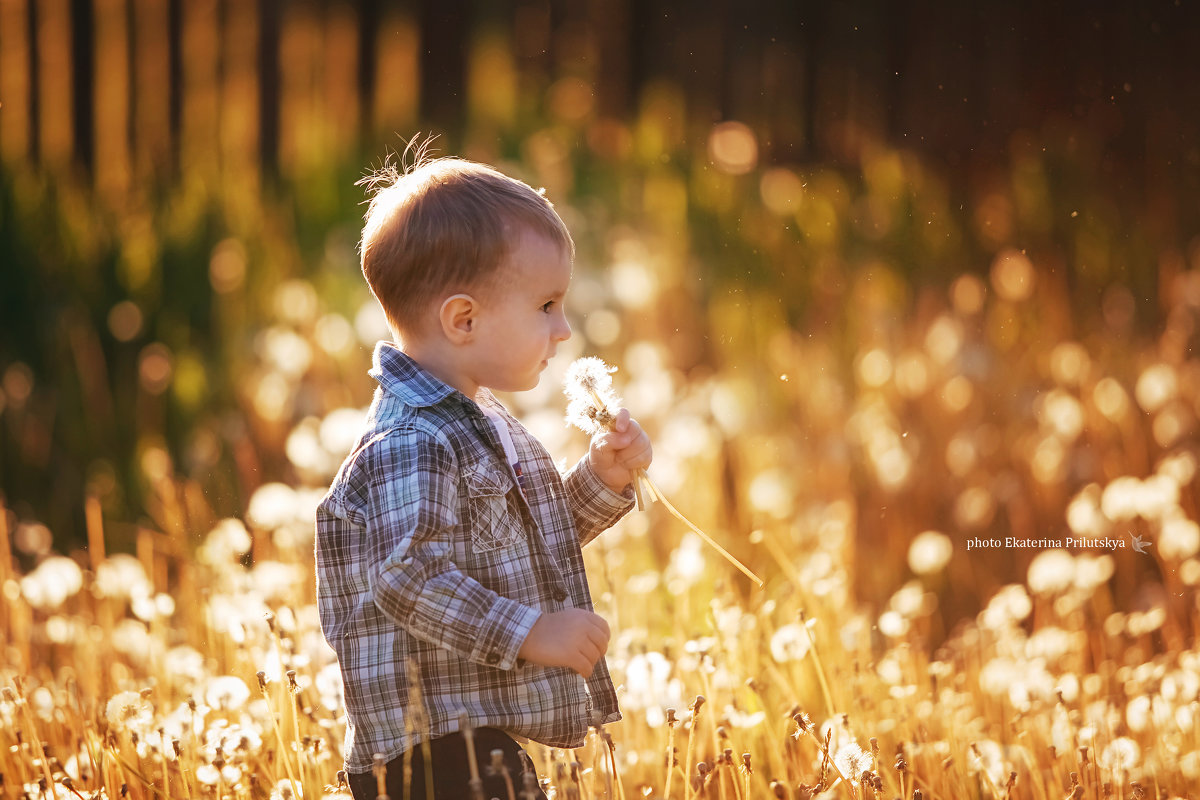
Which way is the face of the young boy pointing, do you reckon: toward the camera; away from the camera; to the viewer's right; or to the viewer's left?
to the viewer's right

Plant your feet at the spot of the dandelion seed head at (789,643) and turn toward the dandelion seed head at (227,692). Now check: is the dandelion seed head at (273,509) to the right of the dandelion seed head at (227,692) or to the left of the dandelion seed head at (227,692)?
right

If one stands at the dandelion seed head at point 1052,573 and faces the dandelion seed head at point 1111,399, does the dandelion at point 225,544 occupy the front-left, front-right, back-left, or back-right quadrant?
back-left

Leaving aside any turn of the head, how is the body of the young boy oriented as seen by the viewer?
to the viewer's right

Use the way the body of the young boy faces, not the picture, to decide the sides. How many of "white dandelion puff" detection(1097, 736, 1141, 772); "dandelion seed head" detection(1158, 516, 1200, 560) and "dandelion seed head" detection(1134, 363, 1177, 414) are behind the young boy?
0

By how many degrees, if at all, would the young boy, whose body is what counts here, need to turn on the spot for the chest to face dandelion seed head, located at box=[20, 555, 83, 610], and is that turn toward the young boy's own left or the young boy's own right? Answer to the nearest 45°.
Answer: approximately 135° to the young boy's own left

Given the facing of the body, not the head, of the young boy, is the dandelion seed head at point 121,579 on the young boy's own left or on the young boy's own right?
on the young boy's own left

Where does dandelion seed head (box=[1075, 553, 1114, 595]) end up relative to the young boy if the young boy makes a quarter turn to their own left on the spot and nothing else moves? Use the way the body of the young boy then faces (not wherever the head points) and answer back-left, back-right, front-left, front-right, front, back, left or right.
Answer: front-right

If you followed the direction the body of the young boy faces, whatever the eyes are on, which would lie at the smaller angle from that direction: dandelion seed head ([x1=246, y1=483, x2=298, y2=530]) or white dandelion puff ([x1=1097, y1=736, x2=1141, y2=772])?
the white dandelion puff

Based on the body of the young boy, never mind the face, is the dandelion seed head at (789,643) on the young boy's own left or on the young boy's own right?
on the young boy's own left

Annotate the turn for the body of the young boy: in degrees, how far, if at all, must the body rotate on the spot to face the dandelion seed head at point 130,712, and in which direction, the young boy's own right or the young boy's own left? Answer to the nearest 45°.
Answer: approximately 135° to the young boy's own left

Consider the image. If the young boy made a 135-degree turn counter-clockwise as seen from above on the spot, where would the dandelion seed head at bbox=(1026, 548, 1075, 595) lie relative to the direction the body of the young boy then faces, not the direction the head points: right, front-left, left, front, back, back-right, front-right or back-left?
right
